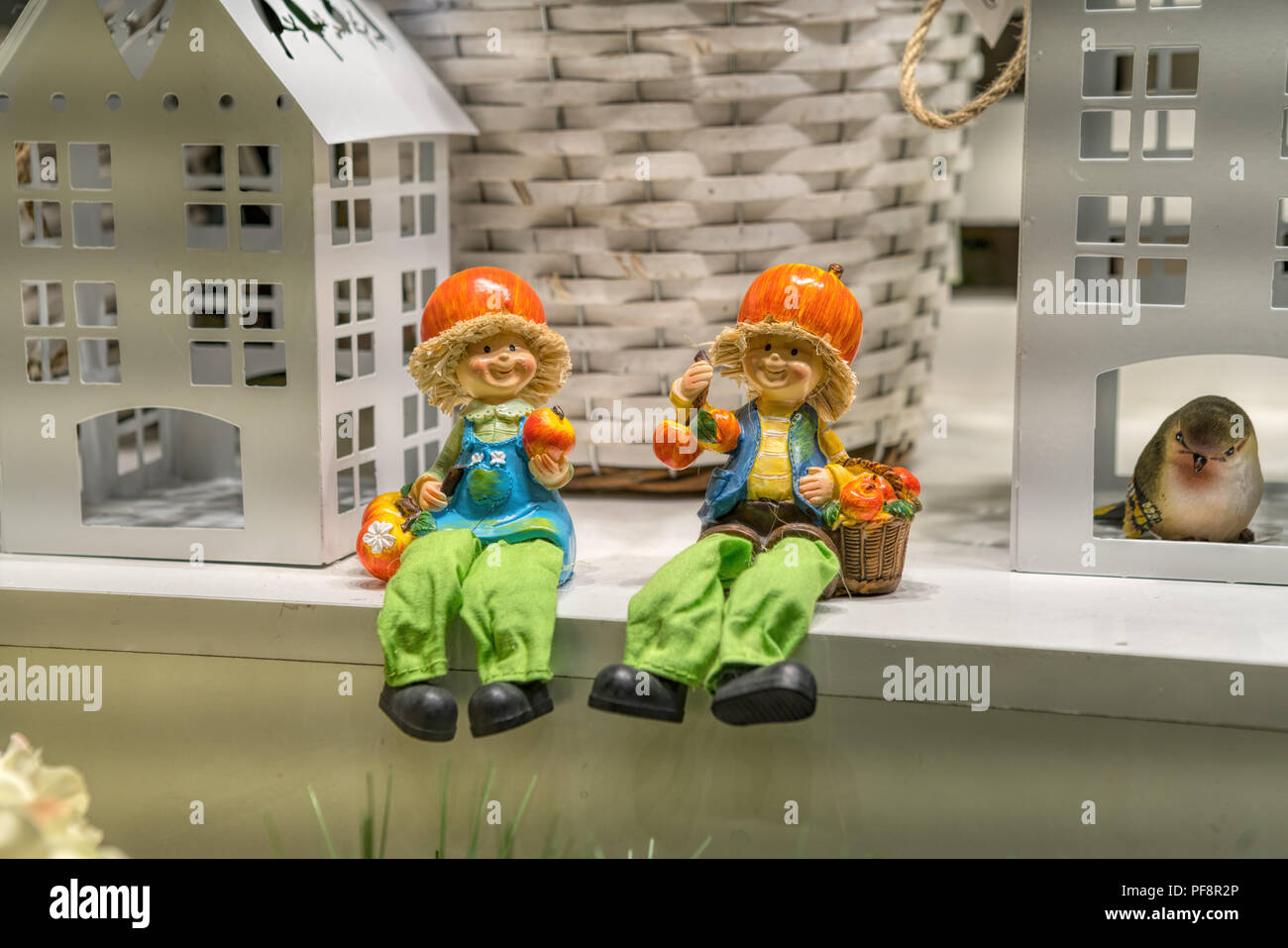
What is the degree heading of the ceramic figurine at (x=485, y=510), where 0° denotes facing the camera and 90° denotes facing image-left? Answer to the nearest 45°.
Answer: approximately 0°

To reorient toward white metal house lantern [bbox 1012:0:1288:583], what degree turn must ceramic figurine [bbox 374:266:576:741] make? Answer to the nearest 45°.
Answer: approximately 90° to its left

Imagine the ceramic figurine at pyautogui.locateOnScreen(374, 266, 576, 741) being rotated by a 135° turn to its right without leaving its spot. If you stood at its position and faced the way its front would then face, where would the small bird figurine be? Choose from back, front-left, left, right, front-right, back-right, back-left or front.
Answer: back-right

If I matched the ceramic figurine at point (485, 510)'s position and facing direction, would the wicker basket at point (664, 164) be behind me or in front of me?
behind
